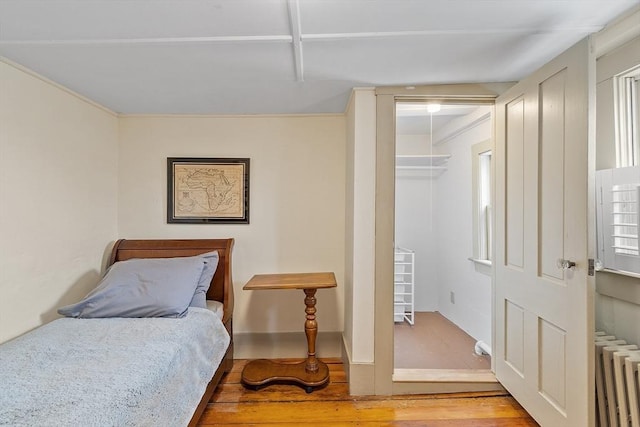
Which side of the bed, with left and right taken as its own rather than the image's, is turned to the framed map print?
back

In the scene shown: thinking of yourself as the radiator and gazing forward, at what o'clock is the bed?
The bed is roughly at 12 o'clock from the radiator.

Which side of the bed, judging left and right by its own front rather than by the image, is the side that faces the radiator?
left

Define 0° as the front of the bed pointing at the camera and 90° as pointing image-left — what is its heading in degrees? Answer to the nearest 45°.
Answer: approximately 45°

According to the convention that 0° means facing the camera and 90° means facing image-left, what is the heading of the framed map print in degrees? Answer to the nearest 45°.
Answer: approximately 0°

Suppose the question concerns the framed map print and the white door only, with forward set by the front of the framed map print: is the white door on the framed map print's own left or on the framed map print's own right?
on the framed map print's own left

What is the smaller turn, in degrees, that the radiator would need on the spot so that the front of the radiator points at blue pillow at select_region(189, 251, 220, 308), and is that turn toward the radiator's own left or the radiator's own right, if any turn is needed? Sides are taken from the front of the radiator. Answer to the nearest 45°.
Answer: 0° — it already faces it
